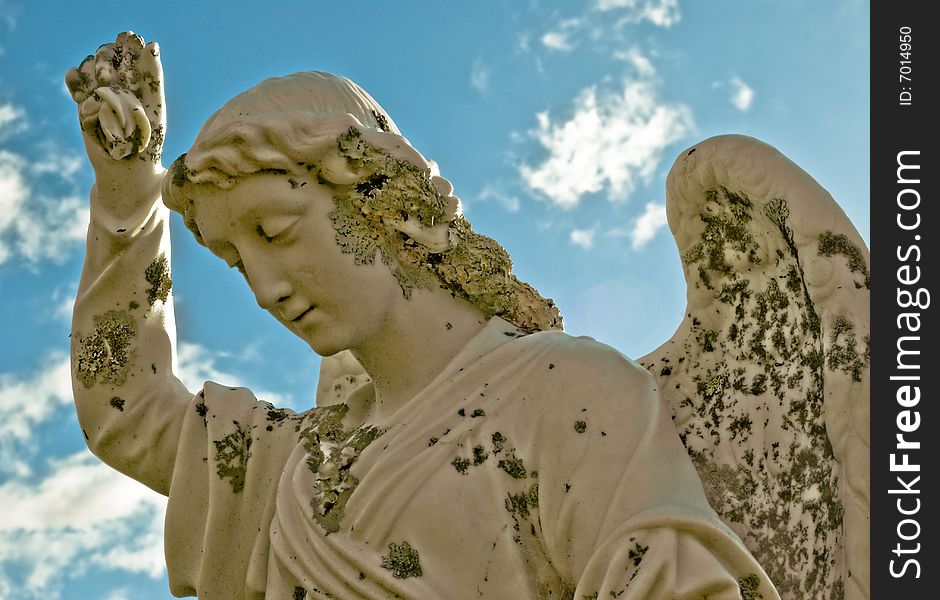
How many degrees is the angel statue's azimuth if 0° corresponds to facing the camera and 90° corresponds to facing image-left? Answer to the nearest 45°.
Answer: approximately 45°
